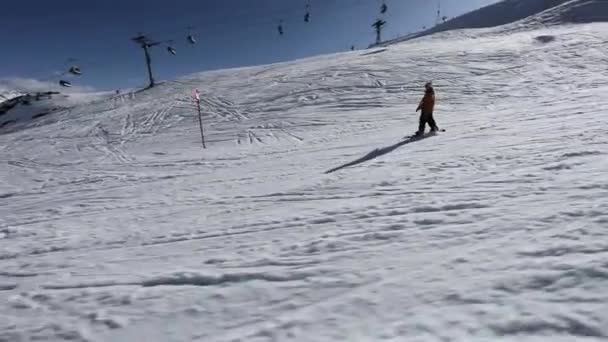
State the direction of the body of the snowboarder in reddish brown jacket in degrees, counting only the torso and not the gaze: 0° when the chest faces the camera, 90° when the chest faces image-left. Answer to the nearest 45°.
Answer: approximately 45°

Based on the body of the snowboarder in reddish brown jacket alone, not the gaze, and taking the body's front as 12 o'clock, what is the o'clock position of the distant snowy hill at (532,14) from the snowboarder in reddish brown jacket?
The distant snowy hill is roughly at 5 o'clock from the snowboarder in reddish brown jacket.
